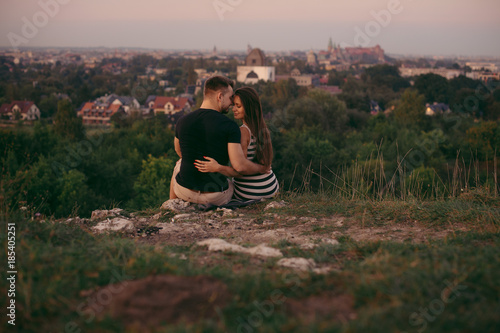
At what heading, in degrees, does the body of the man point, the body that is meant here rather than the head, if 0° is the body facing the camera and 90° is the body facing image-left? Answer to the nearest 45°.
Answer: approximately 180°

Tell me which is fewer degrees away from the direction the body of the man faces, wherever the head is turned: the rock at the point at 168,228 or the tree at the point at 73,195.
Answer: the tree

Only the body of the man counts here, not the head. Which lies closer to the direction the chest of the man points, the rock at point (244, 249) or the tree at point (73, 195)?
the tree

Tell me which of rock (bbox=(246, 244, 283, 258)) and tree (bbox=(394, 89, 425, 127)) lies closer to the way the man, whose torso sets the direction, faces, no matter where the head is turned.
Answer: the tree

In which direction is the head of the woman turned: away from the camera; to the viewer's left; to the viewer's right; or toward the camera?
to the viewer's left

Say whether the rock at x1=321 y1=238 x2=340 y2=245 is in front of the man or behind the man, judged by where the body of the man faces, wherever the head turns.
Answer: behind

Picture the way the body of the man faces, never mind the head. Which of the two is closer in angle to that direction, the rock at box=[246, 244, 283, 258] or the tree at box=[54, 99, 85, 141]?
the tree

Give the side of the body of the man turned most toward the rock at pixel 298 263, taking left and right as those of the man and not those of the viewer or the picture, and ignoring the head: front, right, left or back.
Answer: back

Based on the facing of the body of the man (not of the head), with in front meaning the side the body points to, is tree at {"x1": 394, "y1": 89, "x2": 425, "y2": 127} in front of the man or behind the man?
in front

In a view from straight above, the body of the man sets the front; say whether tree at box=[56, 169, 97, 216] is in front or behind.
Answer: in front

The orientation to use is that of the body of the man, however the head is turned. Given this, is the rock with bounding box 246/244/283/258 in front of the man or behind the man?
behind
